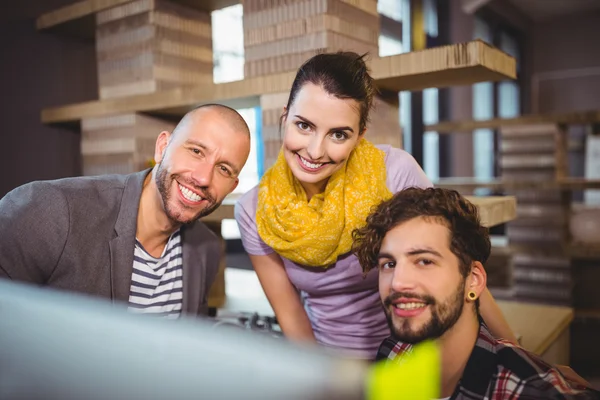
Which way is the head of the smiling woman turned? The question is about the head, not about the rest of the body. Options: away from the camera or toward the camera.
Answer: toward the camera

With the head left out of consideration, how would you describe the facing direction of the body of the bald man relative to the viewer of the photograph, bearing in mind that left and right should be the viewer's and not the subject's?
facing the viewer and to the right of the viewer

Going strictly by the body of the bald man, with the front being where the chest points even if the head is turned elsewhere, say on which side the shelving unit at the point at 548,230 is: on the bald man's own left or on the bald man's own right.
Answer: on the bald man's own left

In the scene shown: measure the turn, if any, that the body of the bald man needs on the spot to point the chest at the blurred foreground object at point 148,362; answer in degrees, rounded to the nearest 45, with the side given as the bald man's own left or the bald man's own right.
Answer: approximately 45° to the bald man's own right

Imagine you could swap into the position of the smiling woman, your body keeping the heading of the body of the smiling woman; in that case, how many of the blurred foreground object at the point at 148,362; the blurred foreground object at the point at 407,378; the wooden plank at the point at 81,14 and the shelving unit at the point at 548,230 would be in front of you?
2

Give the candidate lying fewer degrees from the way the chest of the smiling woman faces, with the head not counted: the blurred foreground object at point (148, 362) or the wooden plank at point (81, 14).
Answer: the blurred foreground object

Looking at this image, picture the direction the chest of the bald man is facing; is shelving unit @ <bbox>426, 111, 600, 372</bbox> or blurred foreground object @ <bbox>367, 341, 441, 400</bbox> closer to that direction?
the blurred foreground object

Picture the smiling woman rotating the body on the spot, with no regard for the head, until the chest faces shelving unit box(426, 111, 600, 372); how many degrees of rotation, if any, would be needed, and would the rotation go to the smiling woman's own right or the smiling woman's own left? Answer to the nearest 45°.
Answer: approximately 135° to the smiling woman's own left

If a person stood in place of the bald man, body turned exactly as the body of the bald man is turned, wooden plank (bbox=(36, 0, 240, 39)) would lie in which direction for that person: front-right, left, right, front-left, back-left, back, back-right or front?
back-left

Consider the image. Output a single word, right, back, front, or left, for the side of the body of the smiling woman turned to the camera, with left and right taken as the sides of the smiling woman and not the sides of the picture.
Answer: front

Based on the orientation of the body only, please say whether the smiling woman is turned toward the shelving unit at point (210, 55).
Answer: no

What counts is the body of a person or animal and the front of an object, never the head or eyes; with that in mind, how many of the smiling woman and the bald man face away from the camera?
0

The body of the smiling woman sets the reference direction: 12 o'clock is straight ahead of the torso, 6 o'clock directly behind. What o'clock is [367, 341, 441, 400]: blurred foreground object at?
The blurred foreground object is roughly at 12 o'clock from the smiling woman.

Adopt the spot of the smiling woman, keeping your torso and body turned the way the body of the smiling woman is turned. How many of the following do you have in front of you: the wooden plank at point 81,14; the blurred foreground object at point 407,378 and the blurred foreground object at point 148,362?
2

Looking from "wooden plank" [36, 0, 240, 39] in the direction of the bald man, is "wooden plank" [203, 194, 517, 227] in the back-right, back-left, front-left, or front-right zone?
front-left
